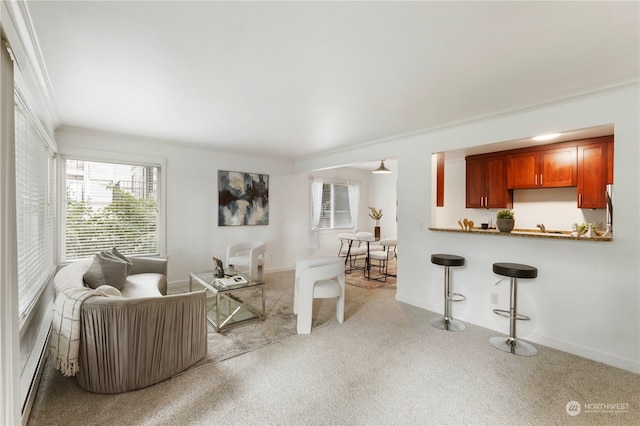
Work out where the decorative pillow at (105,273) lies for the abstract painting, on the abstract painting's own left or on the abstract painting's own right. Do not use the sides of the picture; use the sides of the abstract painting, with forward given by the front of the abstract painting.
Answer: on the abstract painting's own right

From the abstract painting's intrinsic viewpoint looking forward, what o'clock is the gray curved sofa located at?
The gray curved sofa is roughly at 2 o'clock from the abstract painting.

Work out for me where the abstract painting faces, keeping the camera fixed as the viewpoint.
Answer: facing the viewer and to the right of the viewer

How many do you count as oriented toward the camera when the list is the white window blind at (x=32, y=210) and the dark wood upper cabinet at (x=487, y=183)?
1

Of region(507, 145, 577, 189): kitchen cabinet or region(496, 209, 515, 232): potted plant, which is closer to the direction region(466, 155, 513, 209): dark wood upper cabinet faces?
the potted plant

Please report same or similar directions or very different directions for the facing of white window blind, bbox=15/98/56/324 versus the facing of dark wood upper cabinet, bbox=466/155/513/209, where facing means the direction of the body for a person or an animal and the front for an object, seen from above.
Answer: very different directions

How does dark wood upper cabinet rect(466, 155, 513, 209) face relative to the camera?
toward the camera

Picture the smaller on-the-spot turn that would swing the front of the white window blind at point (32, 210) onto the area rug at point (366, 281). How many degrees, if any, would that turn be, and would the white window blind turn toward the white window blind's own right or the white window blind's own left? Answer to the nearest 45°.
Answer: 0° — it already faces it

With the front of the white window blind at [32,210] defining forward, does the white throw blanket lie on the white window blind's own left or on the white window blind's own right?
on the white window blind's own right

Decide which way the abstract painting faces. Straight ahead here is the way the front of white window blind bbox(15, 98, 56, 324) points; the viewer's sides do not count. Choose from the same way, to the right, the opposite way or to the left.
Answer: to the right

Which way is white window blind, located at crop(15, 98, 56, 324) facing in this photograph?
to the viewer's right

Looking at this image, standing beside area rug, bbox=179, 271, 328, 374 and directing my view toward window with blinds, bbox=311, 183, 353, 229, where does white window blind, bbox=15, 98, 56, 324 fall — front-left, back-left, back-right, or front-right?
back-left

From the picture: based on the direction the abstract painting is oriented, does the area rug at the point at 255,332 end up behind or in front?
in front
